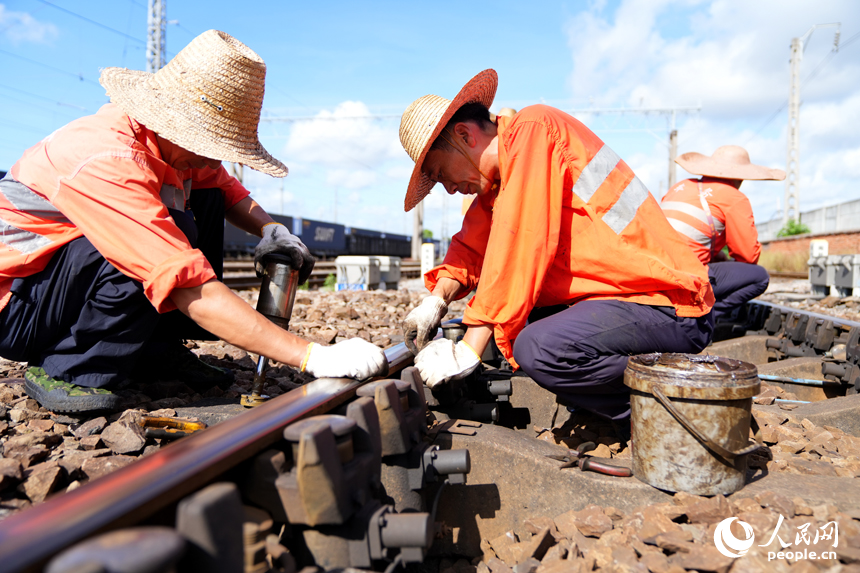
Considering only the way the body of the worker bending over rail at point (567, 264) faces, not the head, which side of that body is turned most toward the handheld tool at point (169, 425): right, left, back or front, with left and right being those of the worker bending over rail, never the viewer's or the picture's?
front

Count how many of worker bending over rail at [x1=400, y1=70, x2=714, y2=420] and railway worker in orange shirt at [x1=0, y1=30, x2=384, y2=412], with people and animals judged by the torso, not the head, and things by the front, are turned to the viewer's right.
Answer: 1

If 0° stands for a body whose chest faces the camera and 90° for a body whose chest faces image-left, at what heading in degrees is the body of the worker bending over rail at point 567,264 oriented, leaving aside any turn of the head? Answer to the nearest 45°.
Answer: approximately 90°

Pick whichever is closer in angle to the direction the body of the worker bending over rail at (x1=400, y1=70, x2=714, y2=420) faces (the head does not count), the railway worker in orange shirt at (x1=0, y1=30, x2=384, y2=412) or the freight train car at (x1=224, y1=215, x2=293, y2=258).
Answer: the railway worker in orange shirt

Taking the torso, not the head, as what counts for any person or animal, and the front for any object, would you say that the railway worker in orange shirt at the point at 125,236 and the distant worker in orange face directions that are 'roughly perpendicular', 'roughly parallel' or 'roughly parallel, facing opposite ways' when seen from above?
roughly parallel

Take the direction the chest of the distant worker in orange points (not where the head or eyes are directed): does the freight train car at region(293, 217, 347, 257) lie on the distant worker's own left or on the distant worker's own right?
on the distant worker's own left

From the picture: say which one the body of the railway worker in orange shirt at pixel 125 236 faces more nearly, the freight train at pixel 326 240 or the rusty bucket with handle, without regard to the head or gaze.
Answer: the rusty bucket with handle

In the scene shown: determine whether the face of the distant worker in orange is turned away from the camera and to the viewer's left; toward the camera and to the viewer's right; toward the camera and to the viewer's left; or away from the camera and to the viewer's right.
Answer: away from the camera and to the viewer's right

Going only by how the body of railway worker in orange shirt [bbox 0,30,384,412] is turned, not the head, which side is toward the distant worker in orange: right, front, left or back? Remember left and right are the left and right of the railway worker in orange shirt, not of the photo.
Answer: front

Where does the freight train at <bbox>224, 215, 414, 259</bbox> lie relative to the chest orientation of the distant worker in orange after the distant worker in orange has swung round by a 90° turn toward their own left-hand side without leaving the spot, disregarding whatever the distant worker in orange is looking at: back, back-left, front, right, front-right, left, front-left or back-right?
front

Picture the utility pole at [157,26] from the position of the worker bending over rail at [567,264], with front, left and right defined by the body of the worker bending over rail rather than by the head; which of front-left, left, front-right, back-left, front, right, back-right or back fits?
front-right

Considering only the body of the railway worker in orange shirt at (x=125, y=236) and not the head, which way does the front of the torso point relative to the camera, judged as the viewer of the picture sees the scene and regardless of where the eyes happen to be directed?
to the viewer's right

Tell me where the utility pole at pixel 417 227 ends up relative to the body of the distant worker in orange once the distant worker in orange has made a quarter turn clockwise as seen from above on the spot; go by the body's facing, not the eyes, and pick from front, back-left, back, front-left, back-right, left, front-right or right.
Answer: back

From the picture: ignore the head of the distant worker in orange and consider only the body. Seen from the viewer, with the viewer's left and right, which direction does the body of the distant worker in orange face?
facing away from the viewer and to the right of the viewer
